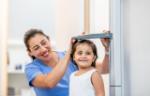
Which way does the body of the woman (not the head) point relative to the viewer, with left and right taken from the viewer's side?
facing the viewer and to the right of the viewer
